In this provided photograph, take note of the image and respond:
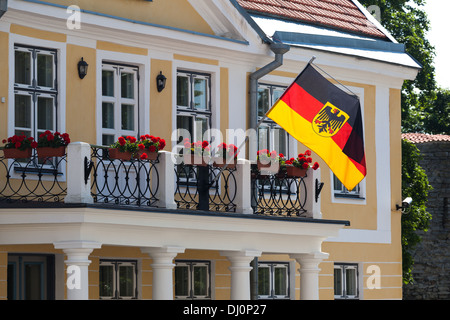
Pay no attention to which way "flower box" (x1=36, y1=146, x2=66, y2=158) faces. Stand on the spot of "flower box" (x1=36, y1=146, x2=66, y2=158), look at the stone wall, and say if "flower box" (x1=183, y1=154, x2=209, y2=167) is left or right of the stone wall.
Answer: right

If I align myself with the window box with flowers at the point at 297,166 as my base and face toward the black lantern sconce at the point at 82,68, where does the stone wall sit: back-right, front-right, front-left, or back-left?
back-right

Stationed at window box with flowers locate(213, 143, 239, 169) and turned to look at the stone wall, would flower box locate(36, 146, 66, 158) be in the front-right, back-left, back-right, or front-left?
back-left

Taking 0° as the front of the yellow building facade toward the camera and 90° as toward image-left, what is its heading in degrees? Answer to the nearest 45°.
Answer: approximately 315°

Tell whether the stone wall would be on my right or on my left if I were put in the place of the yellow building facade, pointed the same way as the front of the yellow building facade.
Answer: on my left
